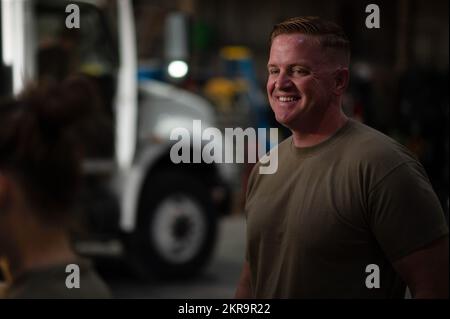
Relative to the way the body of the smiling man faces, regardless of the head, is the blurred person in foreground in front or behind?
in front

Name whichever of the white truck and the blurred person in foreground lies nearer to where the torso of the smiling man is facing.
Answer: the blurred person in foreground

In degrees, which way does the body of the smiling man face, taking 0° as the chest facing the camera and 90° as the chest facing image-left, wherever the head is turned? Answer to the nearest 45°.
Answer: approximately 45°

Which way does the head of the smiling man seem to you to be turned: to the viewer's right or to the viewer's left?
to the viewer's left

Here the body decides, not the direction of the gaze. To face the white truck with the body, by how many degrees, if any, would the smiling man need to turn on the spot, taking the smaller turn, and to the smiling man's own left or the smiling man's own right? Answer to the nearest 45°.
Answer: approximately 135° to the smiling man's own right
